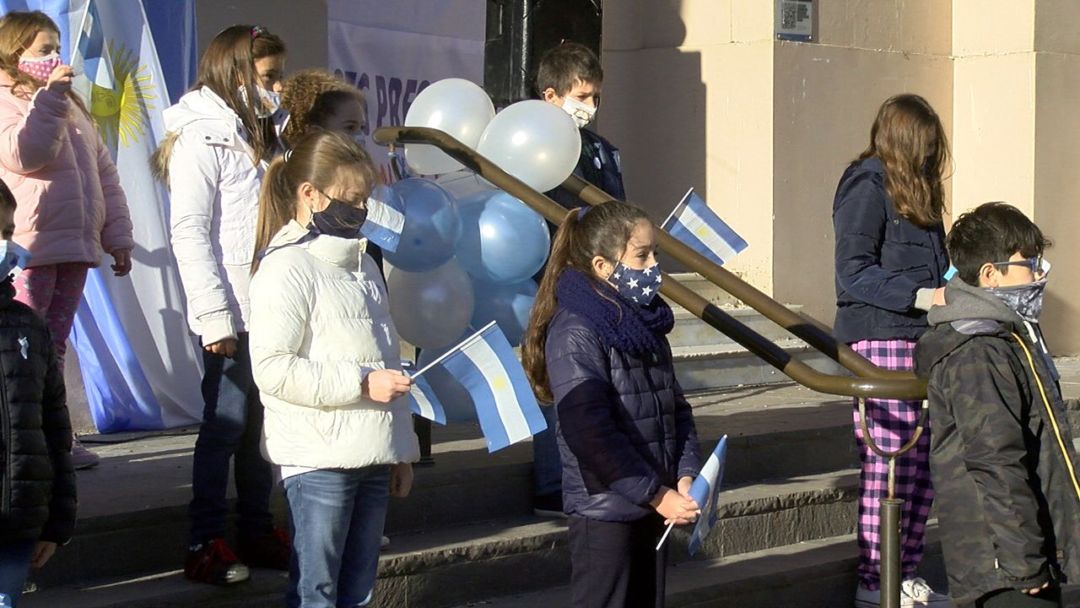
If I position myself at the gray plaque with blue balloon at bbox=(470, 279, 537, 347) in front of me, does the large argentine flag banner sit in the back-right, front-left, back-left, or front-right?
front-right

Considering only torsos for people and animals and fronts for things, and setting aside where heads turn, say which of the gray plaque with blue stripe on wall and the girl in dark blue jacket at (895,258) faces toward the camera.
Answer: the gray plaque with blue stripe on wall

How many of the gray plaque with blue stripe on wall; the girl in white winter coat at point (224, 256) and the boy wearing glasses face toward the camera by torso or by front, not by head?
1

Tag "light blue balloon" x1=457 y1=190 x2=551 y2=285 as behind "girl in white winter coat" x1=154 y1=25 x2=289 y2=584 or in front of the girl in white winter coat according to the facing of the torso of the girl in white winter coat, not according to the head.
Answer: in front

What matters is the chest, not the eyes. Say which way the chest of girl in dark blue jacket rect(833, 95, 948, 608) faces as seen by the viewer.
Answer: to the viewer's right

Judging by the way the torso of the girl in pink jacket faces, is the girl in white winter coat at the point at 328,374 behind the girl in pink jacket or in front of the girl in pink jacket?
in front

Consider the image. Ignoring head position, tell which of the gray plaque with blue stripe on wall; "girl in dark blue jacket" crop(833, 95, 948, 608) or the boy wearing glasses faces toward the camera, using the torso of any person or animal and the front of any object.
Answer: the gray plaque with blue stripe on wall

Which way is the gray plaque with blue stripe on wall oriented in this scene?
toward the camera

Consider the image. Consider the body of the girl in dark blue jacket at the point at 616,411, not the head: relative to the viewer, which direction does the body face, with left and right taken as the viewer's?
facing the viewer and to the right of the viewer

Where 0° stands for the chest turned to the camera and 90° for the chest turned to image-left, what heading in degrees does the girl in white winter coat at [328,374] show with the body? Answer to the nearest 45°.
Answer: approximately 315°
